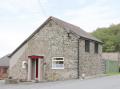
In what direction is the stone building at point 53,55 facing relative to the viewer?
toward the camera
